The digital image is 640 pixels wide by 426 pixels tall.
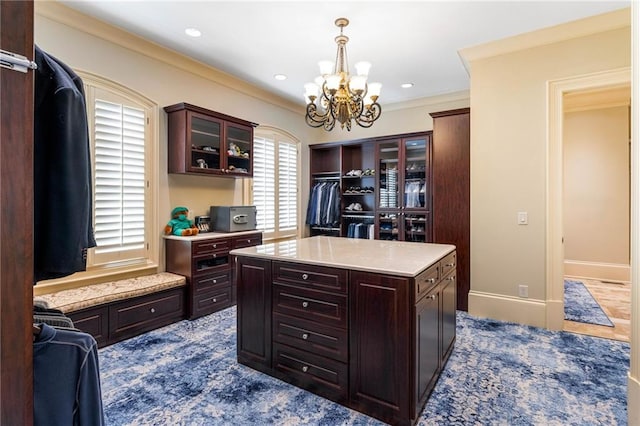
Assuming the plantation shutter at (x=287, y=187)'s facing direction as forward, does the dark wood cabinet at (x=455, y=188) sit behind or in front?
in front

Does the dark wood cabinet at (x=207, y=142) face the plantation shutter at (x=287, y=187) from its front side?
no

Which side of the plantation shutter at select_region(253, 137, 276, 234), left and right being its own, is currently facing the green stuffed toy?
right

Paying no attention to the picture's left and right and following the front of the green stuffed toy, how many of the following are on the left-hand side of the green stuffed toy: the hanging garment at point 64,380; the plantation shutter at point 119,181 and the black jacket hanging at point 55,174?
0

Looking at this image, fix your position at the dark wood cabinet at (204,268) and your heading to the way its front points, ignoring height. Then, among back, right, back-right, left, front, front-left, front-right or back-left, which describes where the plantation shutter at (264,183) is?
left

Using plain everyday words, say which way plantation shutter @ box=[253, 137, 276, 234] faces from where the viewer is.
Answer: facing the viewer and to the right of the viewer

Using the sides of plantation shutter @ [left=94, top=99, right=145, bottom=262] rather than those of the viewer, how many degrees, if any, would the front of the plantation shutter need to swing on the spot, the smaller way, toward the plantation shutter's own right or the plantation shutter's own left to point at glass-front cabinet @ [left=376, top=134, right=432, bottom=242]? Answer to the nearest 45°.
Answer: approximately 45° to the plantation shutter's own left

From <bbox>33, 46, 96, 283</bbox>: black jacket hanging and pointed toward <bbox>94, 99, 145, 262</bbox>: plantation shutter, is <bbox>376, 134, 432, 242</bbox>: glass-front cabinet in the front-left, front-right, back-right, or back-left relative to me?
front-right

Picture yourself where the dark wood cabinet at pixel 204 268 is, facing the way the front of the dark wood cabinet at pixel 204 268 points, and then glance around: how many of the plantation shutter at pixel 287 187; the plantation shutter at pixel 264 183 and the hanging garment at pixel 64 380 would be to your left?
2

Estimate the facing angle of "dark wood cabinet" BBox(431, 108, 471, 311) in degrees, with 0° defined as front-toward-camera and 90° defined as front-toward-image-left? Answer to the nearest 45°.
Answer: approximately 90°

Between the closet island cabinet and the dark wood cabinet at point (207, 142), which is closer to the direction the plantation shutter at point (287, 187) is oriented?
the closet island cabinet

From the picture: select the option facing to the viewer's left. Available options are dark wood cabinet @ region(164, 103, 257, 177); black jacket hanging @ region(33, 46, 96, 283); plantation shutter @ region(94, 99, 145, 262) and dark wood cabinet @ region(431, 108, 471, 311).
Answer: dark wood cabinet @ region(431, 108, 471, 311)

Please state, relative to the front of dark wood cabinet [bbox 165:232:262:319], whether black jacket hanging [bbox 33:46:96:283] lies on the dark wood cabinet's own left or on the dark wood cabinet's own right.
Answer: on the dark wood cabinet's own right

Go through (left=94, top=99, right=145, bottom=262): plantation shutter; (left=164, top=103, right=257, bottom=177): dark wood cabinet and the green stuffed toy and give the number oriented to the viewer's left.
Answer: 0

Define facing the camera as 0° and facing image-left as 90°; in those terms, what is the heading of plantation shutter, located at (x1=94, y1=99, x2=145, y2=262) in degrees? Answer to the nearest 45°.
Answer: approximately 315°

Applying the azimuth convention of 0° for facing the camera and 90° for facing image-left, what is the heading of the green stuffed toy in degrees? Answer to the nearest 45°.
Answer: approximately 315°

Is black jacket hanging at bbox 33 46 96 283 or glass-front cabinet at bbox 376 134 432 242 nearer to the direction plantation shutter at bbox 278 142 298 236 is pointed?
the glass-front cabinet

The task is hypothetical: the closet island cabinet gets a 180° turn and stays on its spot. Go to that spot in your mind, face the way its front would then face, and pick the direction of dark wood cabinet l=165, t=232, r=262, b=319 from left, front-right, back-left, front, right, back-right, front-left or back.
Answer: left

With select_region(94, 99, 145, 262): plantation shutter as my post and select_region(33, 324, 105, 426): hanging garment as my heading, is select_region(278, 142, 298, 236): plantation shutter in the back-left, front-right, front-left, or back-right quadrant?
back-left
